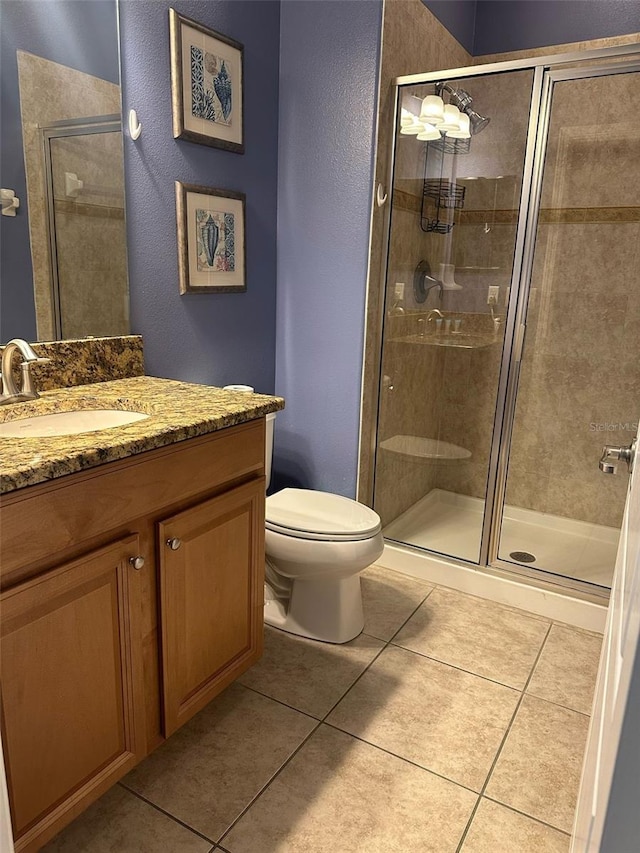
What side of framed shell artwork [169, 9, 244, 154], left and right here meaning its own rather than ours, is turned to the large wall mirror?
right

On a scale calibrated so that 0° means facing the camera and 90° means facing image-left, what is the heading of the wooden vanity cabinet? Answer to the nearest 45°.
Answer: approximately 315°

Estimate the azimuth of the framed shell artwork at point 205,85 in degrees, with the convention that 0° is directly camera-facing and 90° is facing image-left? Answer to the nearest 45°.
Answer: approximately 315°

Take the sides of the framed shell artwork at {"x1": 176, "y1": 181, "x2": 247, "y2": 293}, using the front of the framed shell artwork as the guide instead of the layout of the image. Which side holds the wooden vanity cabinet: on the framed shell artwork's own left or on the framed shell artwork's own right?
on the framed shell artwork's own right
